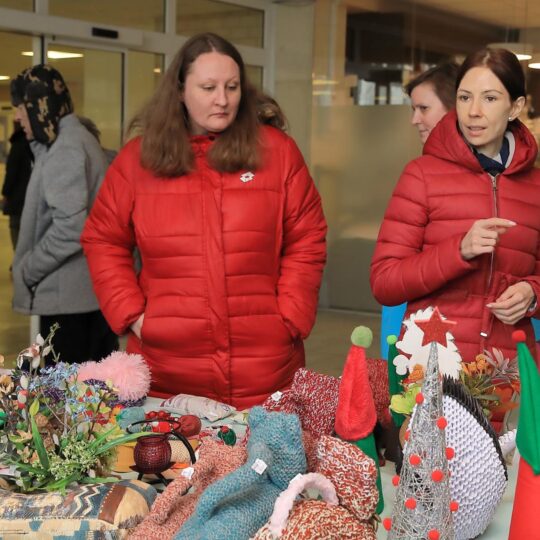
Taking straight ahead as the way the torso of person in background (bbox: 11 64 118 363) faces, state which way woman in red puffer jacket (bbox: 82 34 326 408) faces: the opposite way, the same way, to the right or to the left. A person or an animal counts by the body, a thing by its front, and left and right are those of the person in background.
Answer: to the left

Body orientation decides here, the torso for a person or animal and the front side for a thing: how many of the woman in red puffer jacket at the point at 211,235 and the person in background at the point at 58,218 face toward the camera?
1

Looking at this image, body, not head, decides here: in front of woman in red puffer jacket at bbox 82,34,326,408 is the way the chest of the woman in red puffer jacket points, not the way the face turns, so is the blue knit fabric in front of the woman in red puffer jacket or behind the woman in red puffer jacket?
in front

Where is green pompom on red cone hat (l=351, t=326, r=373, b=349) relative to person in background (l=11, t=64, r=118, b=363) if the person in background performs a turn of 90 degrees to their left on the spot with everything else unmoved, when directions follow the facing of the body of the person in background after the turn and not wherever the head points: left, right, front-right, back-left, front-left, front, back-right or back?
front

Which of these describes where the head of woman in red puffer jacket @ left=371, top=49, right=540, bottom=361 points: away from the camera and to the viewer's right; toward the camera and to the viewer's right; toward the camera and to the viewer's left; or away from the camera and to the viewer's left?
toward the camera and to the viewer's left

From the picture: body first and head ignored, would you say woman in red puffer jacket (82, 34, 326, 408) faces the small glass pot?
yes

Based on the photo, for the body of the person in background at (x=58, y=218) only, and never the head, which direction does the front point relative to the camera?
to the viewer's left

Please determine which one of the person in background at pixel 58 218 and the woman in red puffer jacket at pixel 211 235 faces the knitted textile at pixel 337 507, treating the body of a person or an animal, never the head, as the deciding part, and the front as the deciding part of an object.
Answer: the woman in red puffer jacket

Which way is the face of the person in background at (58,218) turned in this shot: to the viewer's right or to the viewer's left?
to the viewer's left

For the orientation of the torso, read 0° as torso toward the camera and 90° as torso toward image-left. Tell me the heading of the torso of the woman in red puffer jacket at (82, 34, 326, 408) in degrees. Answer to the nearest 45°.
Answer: approximately 0°

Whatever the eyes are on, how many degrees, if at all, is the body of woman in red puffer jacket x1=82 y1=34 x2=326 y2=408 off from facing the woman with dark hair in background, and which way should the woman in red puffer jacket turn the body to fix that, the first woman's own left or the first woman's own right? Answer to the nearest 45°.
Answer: approximately 90° to the first woman's own left

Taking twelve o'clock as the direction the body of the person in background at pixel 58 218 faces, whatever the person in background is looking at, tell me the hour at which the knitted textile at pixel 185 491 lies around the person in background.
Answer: The knitted textile is roughly at 9 o'clock from the person in background.

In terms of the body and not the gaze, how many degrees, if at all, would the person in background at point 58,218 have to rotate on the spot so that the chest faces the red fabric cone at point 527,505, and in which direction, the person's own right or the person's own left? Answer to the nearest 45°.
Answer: approximately 90° to the person's own left
